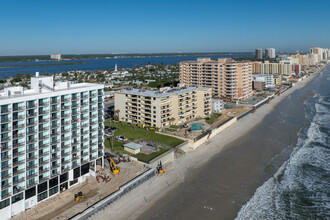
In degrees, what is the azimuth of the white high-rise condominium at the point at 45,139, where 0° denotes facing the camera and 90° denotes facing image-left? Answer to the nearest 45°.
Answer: approximately 315°

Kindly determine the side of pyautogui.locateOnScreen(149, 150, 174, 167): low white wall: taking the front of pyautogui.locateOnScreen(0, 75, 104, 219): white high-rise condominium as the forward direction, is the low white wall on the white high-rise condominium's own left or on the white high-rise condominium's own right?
on the white high-rise condominium's own left
